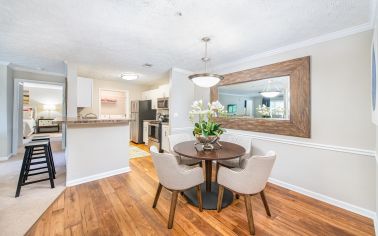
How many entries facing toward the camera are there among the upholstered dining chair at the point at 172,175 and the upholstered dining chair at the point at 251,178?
0

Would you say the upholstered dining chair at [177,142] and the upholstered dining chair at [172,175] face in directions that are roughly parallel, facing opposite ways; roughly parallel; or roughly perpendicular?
roughly perpendicular

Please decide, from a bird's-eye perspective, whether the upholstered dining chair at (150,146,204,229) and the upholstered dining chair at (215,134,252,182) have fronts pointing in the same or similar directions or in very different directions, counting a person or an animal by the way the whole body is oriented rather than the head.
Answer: very different directions

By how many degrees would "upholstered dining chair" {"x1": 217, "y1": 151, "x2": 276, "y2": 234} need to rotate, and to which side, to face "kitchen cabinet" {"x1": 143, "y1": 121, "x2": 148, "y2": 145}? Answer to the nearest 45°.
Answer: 0° — it already faces it

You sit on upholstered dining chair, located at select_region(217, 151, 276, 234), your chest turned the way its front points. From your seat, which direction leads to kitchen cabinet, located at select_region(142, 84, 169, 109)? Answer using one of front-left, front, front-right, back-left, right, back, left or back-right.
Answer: front

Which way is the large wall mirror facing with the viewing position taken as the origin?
facing the viewer and to the left of the viewer

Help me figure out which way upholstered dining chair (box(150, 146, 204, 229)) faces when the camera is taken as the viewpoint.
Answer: facing away from the viewer and to the right of the viewer

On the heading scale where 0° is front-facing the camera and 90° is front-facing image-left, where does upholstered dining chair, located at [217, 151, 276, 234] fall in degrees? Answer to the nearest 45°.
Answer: approximately 135°

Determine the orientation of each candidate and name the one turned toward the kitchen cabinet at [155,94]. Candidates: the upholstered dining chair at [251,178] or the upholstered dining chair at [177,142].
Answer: the upholstered dining chair at [251,178]

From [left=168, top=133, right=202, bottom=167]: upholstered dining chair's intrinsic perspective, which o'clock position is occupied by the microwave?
The microwave is roughly at 7 o'clock from the upholstered dining chair.

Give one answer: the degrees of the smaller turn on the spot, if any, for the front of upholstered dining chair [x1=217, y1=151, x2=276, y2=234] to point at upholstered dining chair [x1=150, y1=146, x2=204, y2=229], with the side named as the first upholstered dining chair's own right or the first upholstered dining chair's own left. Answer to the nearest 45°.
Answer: approximately 45° to the first upholstered dining chair's own left

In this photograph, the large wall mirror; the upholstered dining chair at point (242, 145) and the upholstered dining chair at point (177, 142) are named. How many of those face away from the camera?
0

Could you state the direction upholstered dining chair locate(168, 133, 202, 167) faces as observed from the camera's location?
facing the viewer and to the right of the viewer

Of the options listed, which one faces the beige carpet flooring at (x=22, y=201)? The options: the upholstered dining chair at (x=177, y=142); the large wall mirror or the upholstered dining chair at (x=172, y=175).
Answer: the large wall mirror

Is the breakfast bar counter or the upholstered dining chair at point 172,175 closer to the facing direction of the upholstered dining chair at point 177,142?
the upholstered dining chair

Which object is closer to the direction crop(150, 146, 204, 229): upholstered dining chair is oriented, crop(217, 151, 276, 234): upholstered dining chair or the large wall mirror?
the large wall mirror

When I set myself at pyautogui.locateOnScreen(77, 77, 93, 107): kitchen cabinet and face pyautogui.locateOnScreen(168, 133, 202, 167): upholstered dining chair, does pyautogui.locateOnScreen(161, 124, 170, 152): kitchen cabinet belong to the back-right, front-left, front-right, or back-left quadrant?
front-left

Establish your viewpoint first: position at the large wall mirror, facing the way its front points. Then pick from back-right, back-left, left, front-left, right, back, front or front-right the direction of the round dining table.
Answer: front

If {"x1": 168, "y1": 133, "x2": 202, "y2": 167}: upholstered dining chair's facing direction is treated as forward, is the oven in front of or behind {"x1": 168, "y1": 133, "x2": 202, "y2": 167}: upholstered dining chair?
behind

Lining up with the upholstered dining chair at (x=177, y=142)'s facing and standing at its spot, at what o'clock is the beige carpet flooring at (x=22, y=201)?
The beige carpet flooring is roughly at 4 o'clock from the upholstered dining chair.

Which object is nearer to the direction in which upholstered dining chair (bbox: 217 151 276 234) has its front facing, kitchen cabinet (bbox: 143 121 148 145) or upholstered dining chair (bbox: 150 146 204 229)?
the kitchen cabinet

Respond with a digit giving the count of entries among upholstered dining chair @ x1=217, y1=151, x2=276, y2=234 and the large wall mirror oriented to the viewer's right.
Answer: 0

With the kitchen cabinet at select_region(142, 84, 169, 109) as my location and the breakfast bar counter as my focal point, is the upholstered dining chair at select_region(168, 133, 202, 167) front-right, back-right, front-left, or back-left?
front-left
